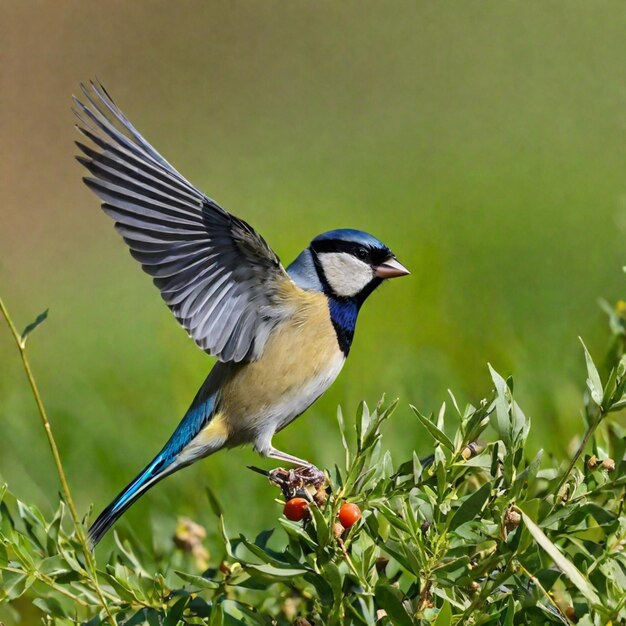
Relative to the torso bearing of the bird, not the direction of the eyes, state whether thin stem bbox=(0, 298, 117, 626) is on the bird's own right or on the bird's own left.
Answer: on the bird's own right

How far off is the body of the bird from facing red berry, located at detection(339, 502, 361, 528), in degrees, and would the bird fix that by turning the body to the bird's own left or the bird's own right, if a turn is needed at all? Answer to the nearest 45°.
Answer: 0° — it already faces it

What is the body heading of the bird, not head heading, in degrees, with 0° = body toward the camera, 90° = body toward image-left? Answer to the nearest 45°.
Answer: approximately 270°

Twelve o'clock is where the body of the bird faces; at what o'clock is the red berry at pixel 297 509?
The red berry is roughly at 12 o'clock from the bird.
